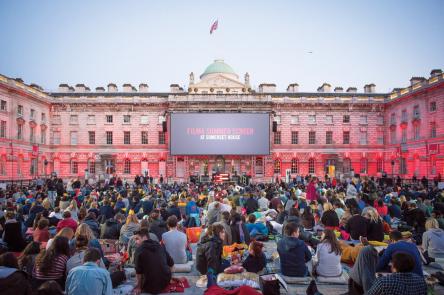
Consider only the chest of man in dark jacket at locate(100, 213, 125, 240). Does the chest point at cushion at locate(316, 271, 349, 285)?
no

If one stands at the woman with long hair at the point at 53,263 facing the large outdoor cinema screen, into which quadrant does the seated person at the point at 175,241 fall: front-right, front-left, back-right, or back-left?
front-right

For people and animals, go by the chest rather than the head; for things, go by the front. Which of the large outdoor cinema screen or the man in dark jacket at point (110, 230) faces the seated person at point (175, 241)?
the large outdoor cinema screen

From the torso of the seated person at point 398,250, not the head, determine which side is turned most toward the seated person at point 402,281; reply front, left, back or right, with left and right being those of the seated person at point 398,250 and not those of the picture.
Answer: back

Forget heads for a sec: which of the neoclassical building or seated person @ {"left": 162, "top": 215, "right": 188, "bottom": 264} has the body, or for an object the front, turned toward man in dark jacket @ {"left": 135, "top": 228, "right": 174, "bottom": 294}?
the neoclassical building

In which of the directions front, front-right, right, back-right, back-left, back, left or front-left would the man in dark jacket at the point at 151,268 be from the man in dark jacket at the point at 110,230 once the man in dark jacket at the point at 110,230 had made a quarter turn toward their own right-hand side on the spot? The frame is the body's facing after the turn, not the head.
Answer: front-right

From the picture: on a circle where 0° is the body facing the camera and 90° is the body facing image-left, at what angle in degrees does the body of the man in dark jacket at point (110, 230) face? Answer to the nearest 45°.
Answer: approximately 225°

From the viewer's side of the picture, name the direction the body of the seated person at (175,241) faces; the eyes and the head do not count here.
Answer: away from the camera

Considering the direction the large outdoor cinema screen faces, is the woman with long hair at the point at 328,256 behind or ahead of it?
ahead

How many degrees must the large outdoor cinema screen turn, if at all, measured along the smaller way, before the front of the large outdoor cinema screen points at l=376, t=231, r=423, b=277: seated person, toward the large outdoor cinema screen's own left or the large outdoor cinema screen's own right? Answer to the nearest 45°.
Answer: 0° — it already faces them

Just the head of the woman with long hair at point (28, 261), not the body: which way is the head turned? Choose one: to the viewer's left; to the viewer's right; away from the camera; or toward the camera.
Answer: away from the camera

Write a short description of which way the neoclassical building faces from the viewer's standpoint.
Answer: facing the viewer

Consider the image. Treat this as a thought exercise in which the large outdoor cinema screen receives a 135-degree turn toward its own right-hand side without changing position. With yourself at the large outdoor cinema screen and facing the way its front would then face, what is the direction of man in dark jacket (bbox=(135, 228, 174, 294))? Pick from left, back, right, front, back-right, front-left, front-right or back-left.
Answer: back-left

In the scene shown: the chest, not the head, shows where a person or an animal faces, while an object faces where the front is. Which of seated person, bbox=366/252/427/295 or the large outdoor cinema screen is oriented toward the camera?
the large outdoor cinema screen

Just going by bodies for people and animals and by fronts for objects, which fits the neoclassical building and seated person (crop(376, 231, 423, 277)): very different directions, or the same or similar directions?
very different directions

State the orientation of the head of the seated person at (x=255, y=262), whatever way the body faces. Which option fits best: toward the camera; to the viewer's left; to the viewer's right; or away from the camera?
away from the camera

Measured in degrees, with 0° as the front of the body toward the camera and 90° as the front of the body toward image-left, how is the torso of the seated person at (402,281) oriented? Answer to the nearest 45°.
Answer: approximately 180°

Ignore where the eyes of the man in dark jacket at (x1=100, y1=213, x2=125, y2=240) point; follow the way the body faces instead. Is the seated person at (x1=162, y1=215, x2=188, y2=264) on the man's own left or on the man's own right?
on the man's own right

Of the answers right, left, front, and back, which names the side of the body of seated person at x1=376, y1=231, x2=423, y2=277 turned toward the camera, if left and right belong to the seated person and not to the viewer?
back

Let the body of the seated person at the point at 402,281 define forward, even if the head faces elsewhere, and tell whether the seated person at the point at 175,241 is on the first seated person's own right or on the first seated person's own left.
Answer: on the first seated person's own left

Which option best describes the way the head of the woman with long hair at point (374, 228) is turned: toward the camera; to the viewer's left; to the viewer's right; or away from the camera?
away from the camera

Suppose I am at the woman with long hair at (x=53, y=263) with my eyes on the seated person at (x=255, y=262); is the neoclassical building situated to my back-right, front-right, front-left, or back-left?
front-left

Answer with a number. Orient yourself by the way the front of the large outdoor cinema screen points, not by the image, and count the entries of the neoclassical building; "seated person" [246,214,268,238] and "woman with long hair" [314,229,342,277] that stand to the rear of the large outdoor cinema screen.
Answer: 1
